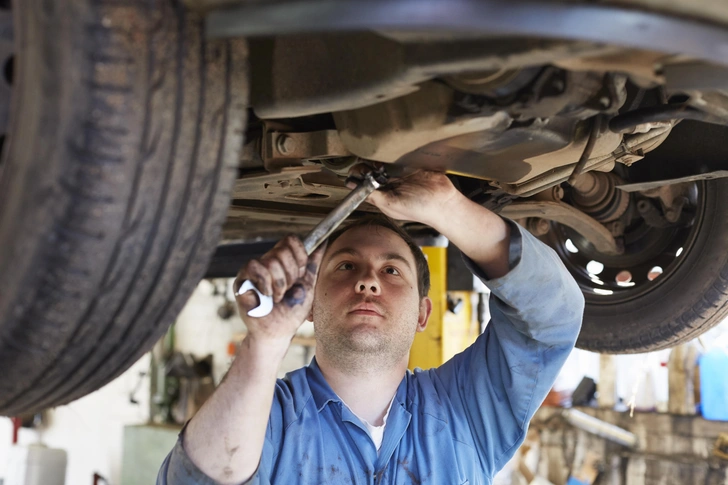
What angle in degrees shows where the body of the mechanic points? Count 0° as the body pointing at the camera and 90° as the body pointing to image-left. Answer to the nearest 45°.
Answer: approximately 0°

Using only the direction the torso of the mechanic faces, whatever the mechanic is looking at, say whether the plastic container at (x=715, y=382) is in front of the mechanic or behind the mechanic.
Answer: behind

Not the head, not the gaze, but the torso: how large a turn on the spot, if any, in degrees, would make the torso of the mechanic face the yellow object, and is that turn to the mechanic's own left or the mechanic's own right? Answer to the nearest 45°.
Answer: approximately 180°

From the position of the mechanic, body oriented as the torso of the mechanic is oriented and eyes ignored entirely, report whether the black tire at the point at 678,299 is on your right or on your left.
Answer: on your left

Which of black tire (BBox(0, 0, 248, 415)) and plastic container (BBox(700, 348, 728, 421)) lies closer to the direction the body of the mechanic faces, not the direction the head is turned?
the black tire
